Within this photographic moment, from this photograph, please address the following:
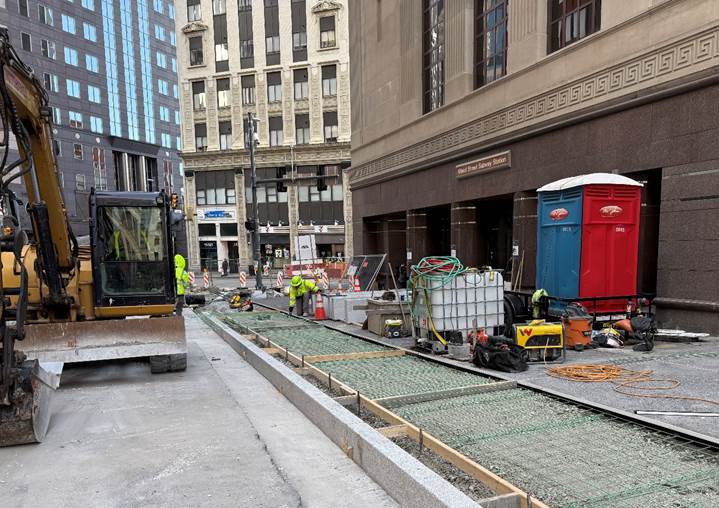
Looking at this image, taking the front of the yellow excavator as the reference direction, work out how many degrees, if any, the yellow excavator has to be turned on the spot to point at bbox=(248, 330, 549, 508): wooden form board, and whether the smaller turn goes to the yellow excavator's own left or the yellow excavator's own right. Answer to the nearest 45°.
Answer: approximately 45° to the yellow excavator's own left

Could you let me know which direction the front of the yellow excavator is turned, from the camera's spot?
facing the viewer

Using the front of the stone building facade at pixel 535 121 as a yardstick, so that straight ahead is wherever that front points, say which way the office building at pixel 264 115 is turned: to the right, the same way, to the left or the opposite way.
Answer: to the left

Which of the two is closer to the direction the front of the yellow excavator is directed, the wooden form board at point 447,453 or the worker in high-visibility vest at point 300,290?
the wooden form board

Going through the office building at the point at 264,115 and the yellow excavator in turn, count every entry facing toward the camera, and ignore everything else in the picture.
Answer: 2

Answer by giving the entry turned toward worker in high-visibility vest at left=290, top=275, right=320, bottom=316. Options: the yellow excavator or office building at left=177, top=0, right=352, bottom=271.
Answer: the office building

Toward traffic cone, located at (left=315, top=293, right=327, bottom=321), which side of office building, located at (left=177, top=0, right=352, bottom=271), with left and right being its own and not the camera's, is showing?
front

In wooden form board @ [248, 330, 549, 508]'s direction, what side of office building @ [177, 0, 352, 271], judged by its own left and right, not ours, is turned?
front

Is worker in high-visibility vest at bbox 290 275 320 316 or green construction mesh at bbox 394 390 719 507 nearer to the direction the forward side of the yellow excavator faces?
the green construction mesh

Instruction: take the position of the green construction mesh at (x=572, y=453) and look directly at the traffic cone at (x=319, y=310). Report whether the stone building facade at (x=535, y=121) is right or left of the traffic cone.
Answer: right

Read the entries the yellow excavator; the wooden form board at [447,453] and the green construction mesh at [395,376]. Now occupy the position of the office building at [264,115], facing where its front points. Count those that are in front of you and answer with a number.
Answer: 3

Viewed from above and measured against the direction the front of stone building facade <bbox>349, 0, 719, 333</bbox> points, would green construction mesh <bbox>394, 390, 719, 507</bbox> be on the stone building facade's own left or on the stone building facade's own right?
on the stone building facade's own left

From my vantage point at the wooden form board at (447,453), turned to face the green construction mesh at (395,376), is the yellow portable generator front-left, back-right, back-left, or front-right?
front-right

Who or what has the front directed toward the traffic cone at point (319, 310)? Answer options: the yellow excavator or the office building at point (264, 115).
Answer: the office building

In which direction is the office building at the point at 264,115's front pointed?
toward the camera
